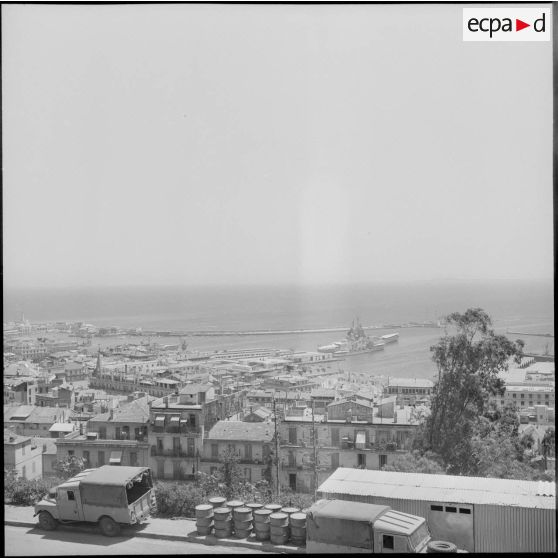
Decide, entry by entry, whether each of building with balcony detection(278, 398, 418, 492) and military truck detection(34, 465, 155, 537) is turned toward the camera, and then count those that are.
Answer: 1

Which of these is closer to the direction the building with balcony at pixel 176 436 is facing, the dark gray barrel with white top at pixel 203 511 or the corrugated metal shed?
the dark gray barrel with white top

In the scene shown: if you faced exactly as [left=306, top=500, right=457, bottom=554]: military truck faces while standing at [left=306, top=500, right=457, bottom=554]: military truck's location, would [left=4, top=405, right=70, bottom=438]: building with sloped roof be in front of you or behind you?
behind

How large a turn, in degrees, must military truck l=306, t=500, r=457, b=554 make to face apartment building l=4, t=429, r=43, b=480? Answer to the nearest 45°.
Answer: approximately 180°

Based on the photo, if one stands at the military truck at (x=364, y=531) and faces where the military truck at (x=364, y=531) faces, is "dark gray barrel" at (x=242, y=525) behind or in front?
behind

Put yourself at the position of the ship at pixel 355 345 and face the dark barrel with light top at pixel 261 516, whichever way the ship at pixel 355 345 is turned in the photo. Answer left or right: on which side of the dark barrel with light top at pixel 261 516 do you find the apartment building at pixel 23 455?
right

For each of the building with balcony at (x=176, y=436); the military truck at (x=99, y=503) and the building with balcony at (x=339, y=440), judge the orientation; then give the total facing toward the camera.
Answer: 2

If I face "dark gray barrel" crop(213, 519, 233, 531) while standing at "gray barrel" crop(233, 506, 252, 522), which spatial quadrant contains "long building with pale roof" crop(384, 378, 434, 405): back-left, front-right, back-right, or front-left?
back-right

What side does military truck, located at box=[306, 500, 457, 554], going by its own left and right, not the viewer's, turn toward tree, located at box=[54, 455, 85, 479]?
back

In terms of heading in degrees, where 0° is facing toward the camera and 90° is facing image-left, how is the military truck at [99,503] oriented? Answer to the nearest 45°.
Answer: approximately 135°

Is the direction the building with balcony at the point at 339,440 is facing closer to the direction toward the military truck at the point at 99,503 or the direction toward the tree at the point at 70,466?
the military truck
